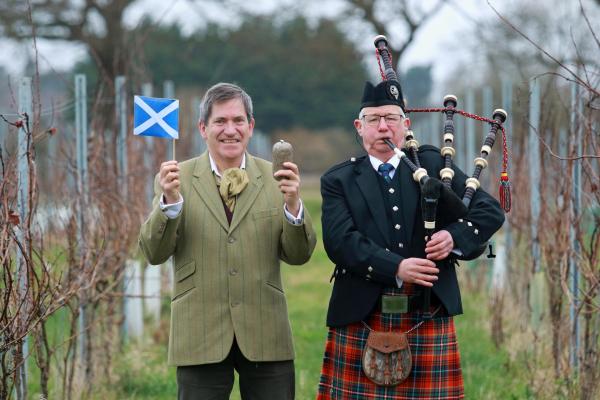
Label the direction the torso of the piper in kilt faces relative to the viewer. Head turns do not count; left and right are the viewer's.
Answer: facing the viewer

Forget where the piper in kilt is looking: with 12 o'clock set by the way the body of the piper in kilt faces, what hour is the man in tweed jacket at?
The man in tweed jacket is roughly at 3 o'clock from the piper in kilt.

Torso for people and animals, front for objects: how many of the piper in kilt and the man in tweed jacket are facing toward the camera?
2

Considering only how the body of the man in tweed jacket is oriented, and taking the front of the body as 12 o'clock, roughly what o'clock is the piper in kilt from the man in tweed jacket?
The piper in kilt is roughly at 9 o'clock from the man in tweed jacket.
